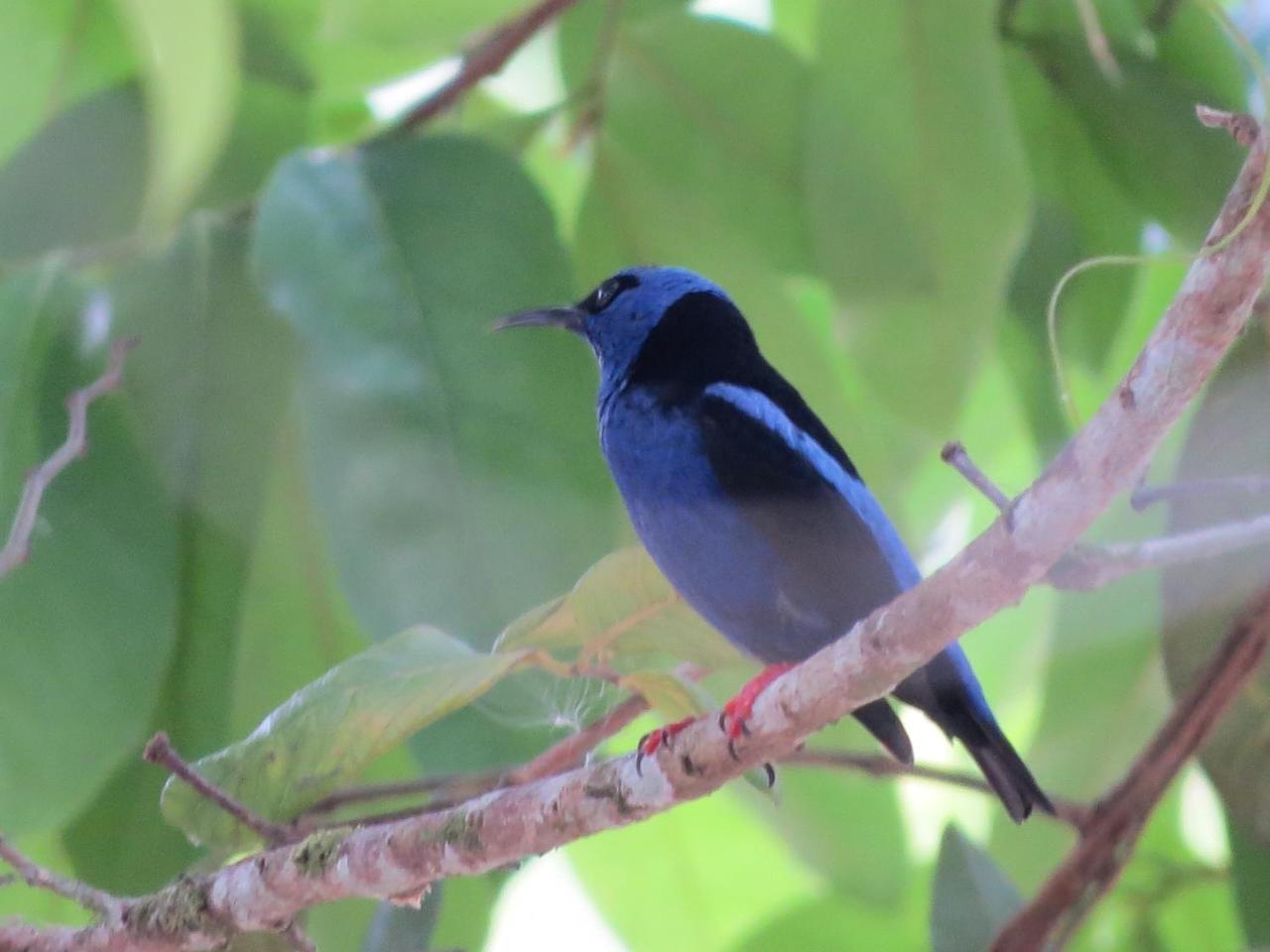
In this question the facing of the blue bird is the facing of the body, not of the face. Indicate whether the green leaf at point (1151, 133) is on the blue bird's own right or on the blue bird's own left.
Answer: on the blue bird's own right

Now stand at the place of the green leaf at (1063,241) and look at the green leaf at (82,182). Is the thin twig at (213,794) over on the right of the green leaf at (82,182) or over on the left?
left

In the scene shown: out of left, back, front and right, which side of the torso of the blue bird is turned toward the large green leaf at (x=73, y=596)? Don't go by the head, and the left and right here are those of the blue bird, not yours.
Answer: front

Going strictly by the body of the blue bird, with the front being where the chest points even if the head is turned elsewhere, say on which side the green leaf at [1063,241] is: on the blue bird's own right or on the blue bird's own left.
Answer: on the blue bird's own right

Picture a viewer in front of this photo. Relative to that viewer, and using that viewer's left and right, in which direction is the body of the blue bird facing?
facing to the left of the viewer

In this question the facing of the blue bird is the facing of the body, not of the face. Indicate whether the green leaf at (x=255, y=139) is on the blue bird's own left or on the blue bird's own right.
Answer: on the blue bird's own right

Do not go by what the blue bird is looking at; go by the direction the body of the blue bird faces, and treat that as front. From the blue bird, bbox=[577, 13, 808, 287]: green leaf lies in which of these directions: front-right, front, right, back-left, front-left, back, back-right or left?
right
